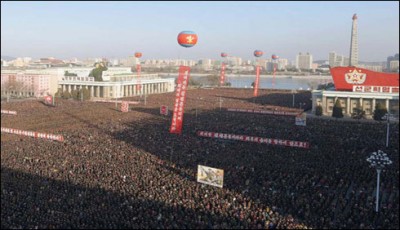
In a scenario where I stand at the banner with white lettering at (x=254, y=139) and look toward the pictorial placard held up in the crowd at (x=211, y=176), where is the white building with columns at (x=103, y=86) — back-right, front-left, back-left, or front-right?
back-right

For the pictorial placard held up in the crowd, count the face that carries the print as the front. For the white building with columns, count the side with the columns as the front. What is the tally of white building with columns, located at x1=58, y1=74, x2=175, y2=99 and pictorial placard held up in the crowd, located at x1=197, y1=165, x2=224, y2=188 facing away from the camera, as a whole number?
0

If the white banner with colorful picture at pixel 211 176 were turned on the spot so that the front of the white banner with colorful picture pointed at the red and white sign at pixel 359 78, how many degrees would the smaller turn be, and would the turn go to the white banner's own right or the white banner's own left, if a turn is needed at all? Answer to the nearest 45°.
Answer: approximately 180°

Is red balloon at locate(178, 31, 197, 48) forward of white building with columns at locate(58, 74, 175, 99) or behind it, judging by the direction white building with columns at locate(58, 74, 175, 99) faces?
forward

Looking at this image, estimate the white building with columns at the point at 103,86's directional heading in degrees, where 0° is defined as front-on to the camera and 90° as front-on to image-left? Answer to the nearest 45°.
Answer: approximately 315°

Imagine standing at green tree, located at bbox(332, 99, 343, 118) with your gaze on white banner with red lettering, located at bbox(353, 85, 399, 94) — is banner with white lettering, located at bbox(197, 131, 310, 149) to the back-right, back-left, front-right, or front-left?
back-right

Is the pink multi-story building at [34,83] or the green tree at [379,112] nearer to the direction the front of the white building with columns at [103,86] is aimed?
the green tree

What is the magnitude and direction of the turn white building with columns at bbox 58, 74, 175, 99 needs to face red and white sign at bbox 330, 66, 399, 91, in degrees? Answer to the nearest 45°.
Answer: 0° — it already faces it

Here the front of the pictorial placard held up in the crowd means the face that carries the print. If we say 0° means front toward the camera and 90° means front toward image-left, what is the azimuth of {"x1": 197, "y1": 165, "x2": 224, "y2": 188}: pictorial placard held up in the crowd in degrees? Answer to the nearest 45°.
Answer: approximately 45°

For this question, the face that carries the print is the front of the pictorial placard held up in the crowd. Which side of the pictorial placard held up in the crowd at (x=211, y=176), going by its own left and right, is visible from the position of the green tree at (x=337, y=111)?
back

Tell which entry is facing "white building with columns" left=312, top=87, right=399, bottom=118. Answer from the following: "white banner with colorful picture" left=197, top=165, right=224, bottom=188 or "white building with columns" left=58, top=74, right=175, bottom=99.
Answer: "white building with columns" left=58, top=74, right=175, bottom=99

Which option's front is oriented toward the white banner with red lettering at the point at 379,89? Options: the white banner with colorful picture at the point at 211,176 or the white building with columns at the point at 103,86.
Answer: the white building with columns

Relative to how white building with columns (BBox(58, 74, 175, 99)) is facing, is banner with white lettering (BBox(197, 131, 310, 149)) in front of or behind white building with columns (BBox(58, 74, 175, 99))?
in front

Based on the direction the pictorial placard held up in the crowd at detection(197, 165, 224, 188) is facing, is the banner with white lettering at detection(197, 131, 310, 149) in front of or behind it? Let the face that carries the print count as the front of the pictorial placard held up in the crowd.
behind

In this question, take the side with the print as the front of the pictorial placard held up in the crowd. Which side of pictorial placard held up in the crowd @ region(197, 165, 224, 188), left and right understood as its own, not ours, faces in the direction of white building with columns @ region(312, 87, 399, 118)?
back
